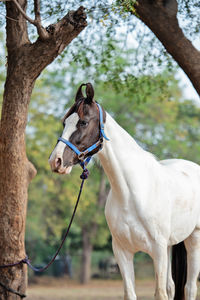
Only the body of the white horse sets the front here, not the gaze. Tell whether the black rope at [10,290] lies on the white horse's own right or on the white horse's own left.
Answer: on the white horse's own right

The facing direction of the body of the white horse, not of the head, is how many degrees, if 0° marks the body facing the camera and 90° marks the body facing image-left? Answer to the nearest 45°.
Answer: approximately 45°

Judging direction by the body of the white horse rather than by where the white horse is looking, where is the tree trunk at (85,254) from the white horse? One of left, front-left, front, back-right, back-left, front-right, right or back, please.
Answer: back-right

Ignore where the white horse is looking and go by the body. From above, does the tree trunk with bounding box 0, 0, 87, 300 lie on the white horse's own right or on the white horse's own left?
on the white horse's own right

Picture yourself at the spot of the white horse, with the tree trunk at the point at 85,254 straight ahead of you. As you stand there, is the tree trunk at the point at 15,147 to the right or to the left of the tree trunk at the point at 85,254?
left

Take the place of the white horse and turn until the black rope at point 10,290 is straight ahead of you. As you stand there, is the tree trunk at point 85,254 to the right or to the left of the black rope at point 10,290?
right
